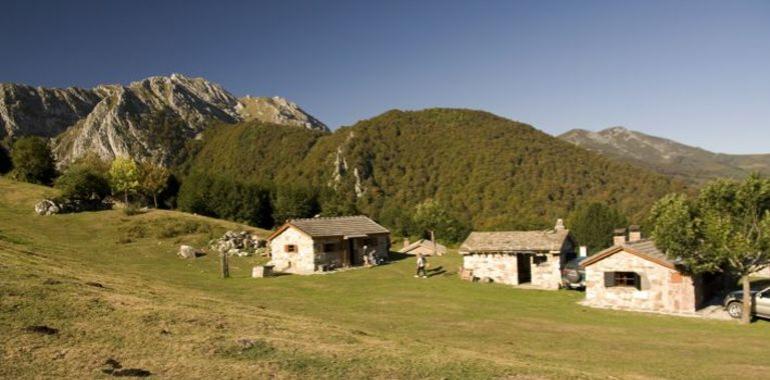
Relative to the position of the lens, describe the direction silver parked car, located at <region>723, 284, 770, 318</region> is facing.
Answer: facing to the left of the viewer

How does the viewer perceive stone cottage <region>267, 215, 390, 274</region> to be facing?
facing the viewer and to the right of the viewer

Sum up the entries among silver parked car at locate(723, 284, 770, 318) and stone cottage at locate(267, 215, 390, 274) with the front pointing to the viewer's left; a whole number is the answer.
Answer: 1

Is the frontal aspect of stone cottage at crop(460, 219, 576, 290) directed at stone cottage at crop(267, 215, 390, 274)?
no

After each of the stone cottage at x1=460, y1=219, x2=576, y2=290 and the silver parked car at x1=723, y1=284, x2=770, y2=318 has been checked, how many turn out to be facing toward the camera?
1

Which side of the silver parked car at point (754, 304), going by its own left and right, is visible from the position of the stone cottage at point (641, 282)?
front

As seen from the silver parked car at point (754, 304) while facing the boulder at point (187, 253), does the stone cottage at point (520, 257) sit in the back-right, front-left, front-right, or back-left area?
front-right

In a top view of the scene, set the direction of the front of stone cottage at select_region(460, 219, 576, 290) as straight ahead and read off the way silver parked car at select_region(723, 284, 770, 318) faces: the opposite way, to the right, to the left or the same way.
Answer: to the right

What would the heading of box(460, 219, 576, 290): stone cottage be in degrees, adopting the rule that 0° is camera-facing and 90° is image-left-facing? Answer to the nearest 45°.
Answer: approximately 0°

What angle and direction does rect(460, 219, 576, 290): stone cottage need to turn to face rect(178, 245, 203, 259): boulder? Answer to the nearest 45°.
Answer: approximately 90° to its right

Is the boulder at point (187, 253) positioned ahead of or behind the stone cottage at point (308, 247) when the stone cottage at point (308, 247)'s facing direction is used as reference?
behind

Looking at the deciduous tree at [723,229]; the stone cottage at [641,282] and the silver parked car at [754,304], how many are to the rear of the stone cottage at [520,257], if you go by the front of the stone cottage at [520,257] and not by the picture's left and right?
0

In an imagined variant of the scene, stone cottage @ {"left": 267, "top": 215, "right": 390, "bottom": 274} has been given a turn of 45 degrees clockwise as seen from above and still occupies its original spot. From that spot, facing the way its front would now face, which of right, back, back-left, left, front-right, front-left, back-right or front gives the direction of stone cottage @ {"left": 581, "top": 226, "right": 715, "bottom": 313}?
front-left

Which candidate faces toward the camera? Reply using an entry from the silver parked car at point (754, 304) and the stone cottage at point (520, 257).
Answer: the stone cottage

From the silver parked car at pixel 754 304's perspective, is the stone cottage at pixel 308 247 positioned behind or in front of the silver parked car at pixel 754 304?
in front
